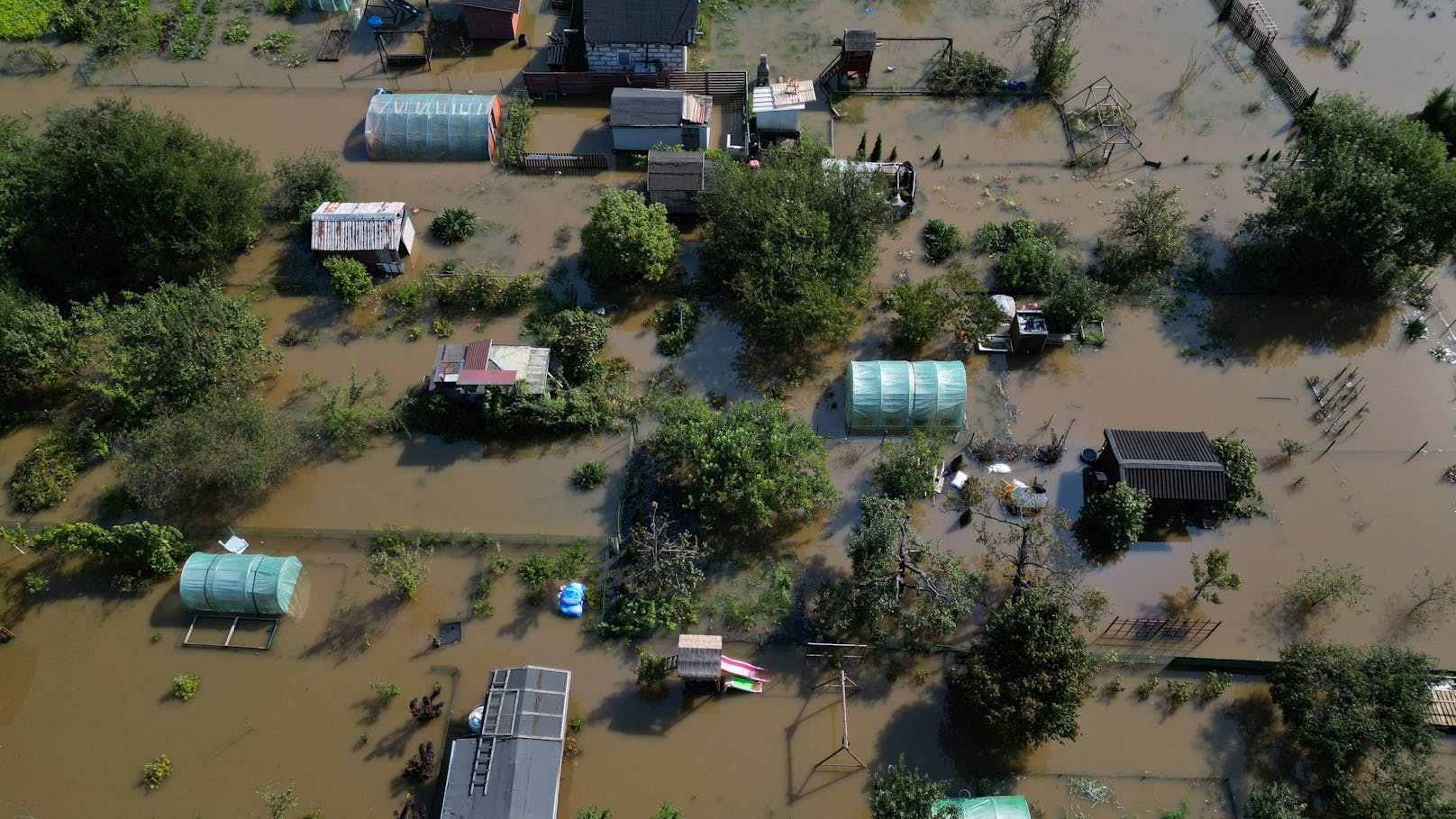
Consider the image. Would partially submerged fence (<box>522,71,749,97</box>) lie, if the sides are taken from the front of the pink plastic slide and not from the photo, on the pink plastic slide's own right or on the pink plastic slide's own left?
on the pink plastic slide's own left

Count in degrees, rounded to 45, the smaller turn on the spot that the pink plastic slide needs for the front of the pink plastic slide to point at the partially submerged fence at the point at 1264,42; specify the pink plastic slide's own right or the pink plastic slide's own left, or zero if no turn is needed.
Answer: approximately 45° to the pink plastic slide's own left

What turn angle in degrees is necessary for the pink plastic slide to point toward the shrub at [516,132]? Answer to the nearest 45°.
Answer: approximately 135° to its left

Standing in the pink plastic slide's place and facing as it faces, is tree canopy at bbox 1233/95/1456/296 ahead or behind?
ahead

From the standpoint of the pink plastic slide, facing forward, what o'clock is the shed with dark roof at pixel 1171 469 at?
The shed with dark roof is roughly at 11 o'clock from the pink plastic slide.

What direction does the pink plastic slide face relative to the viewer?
to the viewer's right

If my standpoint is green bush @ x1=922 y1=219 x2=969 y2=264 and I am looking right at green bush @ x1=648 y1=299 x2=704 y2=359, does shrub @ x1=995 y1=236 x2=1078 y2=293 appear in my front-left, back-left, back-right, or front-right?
back-left

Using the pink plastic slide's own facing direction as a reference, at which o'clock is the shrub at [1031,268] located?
The shrub is roughly at 10 o'clock from the pink plastic slide.

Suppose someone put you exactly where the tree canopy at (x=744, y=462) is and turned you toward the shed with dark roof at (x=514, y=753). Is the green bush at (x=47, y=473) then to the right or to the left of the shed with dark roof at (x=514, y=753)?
right

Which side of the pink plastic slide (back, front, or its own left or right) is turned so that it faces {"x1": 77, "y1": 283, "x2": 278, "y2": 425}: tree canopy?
back

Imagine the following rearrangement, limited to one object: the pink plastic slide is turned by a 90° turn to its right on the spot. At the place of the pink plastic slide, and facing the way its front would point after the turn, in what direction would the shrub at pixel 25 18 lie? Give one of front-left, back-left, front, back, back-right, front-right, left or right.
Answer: back-right

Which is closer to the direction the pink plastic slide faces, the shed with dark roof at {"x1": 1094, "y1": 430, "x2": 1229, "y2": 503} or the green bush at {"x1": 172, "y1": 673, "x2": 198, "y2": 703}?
the shed with dark roof

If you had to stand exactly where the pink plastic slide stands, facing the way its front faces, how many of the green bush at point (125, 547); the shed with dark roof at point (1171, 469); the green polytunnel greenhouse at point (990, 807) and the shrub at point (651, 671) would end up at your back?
2

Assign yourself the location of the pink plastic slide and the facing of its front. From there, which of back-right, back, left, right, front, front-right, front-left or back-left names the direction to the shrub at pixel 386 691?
back

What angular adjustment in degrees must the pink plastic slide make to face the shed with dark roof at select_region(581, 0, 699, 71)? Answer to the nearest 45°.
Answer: approximately 90° to its left

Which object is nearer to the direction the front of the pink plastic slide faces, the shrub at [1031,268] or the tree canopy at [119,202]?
the shrub

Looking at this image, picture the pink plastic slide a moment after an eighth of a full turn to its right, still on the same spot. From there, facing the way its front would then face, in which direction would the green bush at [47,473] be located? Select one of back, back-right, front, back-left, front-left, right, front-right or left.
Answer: back-right

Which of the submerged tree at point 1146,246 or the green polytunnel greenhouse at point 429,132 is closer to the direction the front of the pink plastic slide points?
the submerged tree

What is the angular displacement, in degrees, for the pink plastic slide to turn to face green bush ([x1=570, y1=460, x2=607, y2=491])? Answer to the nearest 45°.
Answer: approximately 135° to its left

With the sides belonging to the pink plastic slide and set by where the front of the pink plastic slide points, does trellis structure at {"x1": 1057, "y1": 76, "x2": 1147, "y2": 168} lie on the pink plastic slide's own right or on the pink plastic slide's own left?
on the pink plastic slide's own left

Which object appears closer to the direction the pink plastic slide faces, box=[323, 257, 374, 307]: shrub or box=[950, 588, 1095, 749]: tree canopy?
the tree canopy

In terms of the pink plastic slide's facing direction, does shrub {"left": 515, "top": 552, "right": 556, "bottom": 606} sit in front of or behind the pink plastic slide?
behind
